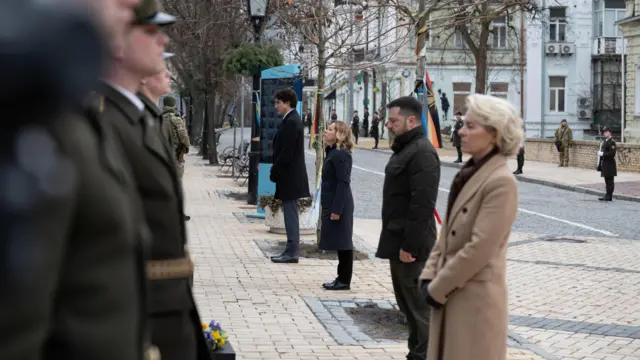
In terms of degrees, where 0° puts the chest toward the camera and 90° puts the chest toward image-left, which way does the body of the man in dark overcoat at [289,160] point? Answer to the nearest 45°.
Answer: approximately 90°

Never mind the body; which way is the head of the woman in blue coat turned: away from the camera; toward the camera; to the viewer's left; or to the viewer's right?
to the viewer's left

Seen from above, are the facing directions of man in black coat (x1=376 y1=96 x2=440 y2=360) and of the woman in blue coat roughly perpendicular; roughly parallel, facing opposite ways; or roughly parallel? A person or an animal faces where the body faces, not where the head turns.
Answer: roughly parallel

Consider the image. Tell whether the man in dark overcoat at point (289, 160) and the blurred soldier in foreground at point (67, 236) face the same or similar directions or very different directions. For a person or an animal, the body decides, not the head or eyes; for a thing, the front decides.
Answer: very different directions

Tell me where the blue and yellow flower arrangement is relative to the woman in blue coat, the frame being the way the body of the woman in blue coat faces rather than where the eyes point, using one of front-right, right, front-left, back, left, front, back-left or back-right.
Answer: left

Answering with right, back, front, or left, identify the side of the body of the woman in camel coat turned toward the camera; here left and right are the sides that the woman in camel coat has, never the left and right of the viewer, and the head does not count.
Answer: left

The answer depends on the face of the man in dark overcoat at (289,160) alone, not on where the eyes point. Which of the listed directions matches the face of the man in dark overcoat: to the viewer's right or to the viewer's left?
to the viewer's left

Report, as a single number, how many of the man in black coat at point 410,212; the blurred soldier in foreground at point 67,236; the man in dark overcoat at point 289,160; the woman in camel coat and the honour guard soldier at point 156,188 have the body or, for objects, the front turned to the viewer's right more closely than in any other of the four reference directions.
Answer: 2

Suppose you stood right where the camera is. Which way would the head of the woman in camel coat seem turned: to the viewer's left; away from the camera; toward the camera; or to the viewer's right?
to the viewer's left

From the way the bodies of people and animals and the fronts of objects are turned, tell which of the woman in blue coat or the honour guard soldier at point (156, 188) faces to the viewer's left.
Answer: the woman in blue coat

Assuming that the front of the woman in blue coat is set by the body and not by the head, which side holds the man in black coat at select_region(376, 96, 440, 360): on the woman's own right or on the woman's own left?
on the woman's own left

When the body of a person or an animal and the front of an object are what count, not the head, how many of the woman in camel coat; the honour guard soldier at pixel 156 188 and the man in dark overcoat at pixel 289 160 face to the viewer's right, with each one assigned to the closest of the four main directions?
1

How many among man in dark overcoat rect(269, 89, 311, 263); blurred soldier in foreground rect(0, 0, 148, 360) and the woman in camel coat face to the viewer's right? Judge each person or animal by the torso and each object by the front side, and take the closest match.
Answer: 1

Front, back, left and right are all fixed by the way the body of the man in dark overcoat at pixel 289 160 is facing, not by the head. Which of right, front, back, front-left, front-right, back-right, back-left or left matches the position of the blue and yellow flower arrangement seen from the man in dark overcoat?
left
